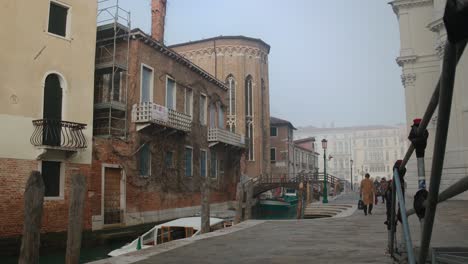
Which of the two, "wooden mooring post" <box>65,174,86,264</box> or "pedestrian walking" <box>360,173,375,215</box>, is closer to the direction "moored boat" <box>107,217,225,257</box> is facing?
the wooden mooring post

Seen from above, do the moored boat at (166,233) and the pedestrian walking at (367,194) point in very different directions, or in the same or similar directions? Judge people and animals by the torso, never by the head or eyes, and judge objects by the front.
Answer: very different directions

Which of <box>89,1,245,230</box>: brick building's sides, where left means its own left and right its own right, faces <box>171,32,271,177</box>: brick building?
left
